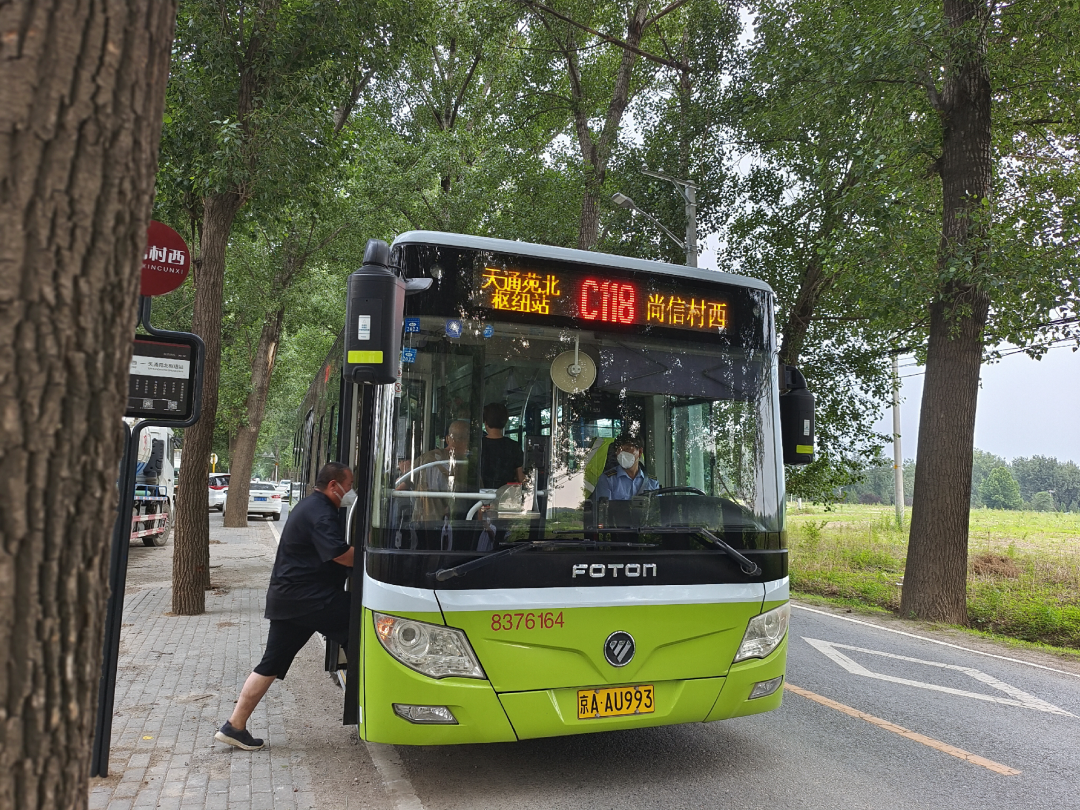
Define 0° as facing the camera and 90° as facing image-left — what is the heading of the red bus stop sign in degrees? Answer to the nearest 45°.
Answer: approximately 0°

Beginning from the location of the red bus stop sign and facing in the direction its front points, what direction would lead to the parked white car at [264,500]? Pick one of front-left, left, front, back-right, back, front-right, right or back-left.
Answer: back

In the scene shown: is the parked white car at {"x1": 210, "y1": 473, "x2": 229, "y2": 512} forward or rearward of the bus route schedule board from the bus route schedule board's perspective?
rearward

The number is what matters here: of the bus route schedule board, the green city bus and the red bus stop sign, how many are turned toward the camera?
3

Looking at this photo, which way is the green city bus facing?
toward the camera

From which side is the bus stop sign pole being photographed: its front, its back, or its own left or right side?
front

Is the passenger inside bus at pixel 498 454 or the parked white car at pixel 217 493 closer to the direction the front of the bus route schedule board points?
the passenger inside bus

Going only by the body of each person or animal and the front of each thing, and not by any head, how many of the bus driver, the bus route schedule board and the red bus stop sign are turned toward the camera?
3

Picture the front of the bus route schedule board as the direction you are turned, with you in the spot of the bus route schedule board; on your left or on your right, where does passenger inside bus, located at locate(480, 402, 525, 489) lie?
on your left

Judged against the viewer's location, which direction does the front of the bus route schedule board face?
facing the viewer

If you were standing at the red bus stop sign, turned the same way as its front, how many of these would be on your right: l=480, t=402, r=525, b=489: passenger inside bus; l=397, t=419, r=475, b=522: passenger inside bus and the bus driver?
0

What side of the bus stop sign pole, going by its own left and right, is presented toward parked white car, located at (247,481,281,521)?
back

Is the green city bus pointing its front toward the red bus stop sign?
no

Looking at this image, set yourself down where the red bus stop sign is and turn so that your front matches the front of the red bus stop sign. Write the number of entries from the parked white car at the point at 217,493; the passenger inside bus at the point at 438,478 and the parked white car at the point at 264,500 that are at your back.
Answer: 2

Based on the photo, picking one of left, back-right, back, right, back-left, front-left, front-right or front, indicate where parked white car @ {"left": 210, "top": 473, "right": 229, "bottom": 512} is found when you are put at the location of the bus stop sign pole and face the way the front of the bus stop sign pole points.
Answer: back

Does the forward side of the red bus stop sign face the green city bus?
no
